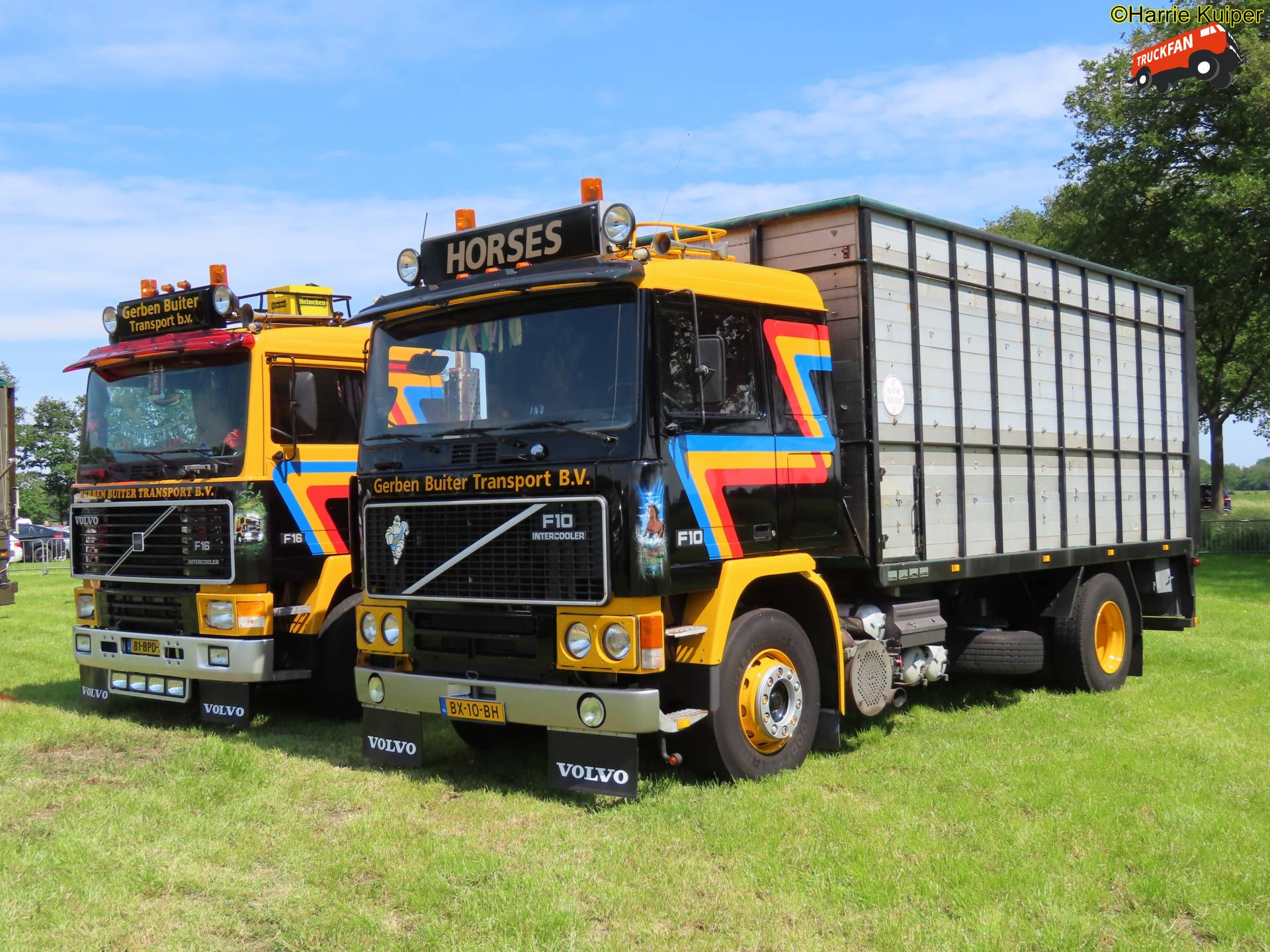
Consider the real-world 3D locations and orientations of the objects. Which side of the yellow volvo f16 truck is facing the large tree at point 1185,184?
back

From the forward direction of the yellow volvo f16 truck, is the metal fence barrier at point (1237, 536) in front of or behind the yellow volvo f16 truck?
behind

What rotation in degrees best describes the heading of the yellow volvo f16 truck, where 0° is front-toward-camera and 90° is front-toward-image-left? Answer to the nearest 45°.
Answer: approximately 45°
